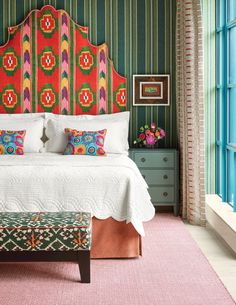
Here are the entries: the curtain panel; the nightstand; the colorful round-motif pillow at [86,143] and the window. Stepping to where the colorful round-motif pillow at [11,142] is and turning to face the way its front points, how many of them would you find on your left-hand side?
4

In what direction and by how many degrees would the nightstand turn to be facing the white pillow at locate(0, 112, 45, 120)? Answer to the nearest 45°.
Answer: approximately 90° to its right

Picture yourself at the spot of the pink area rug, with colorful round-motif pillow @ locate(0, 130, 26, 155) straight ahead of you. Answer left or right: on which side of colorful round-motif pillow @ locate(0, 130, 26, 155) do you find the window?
right

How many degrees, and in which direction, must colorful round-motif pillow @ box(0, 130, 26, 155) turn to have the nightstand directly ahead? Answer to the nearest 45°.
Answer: approximately 90° to its left

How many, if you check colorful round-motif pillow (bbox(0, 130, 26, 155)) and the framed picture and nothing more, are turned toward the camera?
2

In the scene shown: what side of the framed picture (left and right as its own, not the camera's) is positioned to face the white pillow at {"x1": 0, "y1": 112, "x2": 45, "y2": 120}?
right

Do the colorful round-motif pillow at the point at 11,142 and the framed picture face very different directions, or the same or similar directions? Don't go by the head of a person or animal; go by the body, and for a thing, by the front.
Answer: same or similar directions

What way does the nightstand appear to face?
toward the camera

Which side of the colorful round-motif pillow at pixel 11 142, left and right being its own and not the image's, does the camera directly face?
front

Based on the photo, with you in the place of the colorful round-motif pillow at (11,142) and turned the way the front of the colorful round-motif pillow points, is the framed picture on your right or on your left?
on your left
